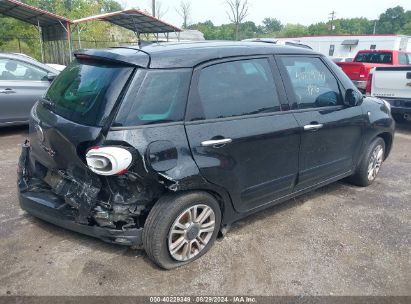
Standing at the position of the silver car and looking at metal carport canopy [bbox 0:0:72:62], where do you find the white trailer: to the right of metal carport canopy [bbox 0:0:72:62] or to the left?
right

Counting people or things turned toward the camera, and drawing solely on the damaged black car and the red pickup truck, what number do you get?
0

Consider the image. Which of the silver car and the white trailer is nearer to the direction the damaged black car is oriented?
the white trailer

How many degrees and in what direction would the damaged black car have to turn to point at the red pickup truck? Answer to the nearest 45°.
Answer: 0° — it already faces it

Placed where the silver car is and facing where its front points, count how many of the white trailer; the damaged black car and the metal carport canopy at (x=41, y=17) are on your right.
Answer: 1

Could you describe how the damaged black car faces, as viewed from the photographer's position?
facing away from the viewer and to the right of the viewer
